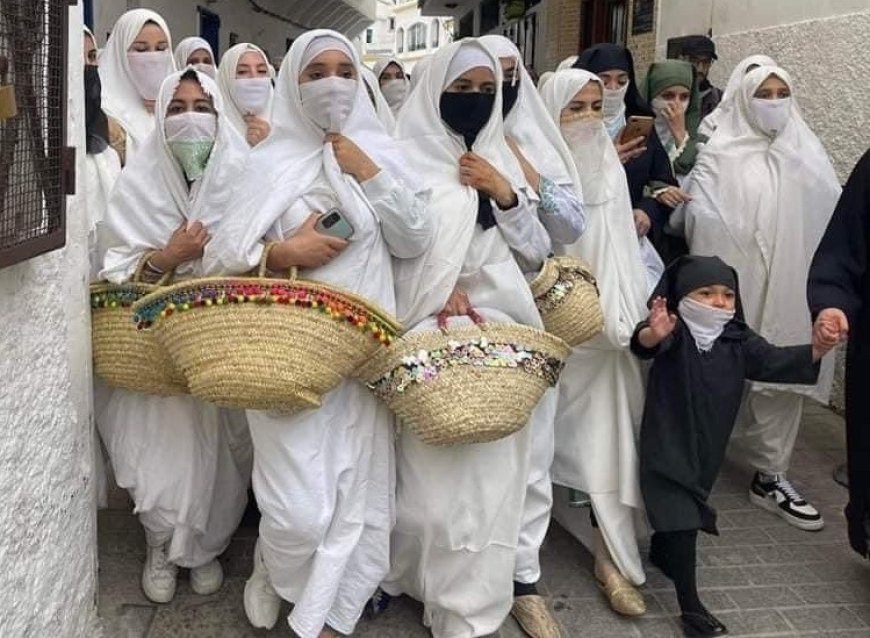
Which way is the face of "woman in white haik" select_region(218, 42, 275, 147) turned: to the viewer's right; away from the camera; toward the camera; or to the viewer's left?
toward the camera

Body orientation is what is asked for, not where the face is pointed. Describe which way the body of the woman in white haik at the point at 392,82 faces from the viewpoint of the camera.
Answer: toward the camera

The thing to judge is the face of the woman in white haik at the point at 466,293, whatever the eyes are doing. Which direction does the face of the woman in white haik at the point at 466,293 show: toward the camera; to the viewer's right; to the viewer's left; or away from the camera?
toward the camera

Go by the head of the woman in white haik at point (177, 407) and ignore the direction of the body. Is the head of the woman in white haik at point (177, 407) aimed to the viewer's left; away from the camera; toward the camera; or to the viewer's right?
toward the camera

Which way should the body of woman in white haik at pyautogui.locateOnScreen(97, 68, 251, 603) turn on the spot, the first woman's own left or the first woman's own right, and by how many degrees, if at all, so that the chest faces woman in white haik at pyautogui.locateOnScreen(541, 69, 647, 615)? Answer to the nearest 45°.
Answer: approximately 90° to the first woman's own left

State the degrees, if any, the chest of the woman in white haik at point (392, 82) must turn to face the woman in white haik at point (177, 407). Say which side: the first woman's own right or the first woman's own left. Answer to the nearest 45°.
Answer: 0° — they already face them

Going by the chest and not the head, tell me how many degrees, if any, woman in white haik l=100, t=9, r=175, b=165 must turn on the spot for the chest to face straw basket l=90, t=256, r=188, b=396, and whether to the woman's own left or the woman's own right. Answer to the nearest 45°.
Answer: approximately 45° to the woman's own right

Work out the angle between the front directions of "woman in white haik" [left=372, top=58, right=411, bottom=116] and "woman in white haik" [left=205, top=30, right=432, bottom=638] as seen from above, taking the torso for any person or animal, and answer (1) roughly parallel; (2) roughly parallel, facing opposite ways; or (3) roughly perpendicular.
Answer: roughly parallel

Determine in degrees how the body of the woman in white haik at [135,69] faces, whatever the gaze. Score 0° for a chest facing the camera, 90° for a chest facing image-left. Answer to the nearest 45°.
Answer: approximately 315°

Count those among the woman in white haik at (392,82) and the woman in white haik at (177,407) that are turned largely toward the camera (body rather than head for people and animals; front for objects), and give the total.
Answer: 2

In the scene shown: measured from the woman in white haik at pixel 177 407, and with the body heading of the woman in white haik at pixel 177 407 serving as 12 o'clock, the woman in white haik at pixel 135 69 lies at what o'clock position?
the woman in white haik at pixel 135 69 is roughly at 6 o'clock from the woman in white haik at pixel 177 407.

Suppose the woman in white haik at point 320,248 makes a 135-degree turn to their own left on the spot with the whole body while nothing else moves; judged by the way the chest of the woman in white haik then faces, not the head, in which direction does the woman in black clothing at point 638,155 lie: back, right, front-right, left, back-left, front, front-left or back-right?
front

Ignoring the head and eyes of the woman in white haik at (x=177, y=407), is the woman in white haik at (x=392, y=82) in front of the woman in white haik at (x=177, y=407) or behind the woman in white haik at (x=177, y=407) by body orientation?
behind
